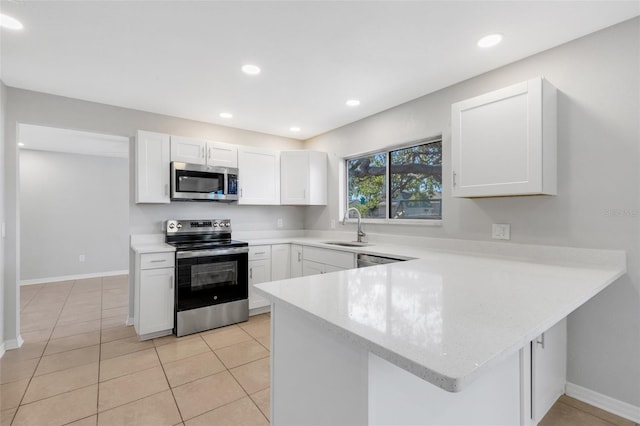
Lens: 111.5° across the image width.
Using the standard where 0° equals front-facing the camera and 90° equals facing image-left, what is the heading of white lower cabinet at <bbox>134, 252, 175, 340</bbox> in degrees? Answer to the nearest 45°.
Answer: approximately 0°

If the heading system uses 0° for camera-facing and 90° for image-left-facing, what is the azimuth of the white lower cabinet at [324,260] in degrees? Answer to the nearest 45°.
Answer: approximately 45°

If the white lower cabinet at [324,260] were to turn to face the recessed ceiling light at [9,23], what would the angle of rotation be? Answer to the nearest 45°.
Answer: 0° — it already faces it

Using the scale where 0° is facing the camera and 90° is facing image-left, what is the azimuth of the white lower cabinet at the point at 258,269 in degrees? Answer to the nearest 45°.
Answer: approximately 315°

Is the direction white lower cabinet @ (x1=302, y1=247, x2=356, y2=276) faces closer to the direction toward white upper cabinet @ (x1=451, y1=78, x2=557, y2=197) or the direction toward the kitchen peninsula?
the kitchen peninsula

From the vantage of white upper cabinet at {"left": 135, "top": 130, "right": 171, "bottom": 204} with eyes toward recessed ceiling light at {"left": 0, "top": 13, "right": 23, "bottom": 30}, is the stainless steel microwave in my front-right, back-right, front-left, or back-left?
back-left
